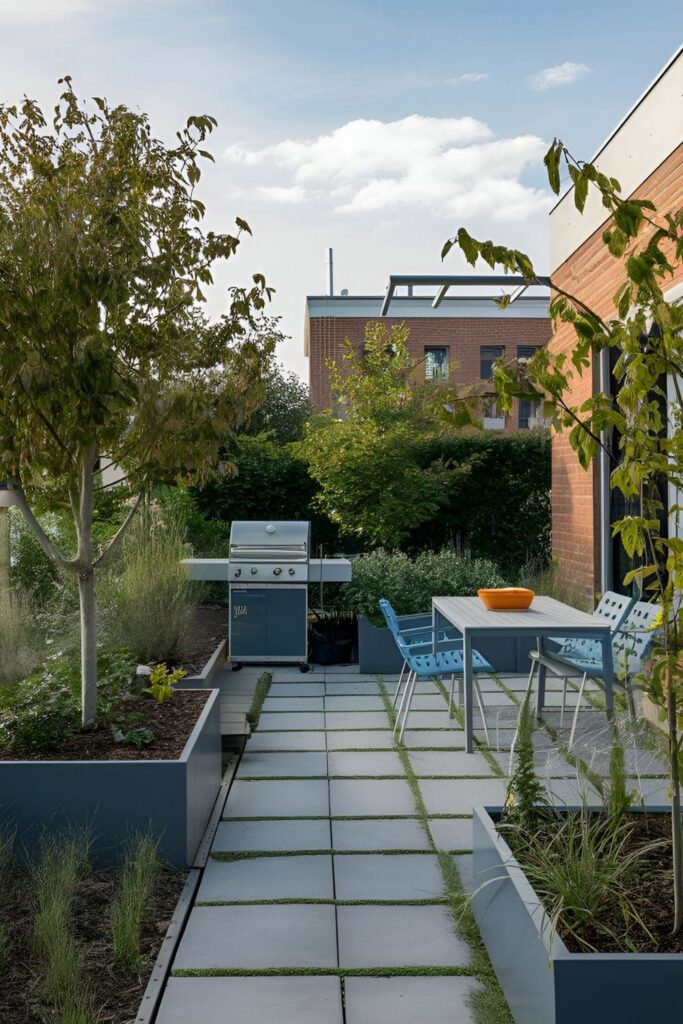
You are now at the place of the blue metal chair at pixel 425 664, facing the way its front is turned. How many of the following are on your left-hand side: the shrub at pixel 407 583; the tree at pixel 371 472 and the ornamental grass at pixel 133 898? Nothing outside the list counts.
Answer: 2

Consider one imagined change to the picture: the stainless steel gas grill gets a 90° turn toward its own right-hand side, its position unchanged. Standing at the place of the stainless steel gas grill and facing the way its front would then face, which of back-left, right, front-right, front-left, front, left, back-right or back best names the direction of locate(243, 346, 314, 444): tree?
right

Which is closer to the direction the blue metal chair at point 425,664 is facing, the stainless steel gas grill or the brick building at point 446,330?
the brick building

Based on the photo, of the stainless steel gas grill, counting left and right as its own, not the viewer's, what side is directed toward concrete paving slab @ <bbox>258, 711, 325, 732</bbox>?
front

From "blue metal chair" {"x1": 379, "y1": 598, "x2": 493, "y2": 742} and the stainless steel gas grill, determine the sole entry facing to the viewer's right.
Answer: the blue metal chair

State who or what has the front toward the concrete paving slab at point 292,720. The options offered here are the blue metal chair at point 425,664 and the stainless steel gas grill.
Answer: the stainless steel gas grill

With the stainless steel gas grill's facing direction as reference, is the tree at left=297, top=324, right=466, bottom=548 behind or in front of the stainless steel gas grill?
behind

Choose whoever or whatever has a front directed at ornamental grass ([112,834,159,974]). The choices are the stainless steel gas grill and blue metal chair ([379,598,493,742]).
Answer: the stainless steel gas grill

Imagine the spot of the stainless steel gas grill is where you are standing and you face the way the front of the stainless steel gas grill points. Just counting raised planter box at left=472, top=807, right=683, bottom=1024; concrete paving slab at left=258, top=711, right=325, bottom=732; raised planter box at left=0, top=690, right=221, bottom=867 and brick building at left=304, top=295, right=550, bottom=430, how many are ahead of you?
3

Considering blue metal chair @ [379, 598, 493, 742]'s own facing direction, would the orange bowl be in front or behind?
in front

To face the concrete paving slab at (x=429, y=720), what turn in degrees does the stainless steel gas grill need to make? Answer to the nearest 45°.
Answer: approximately 45° to its left

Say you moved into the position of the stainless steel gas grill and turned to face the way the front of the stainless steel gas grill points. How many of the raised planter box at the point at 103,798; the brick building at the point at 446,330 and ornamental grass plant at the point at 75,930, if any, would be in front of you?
2

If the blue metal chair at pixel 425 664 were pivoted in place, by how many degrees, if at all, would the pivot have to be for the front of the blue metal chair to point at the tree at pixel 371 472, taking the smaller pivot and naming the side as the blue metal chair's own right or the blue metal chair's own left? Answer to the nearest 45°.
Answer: approximately 90° to the blue metal chair's own left

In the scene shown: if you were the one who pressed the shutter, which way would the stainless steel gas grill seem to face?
facing the viewer

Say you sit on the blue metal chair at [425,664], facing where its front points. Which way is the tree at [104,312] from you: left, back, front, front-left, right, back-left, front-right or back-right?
back-right

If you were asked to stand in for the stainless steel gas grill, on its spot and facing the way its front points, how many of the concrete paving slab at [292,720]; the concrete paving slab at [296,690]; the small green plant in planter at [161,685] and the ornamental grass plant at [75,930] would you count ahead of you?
4

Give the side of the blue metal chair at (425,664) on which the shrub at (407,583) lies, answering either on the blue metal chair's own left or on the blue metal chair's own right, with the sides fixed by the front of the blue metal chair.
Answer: on the blue metal chair's own left

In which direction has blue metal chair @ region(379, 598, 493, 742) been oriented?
to the viewer's right

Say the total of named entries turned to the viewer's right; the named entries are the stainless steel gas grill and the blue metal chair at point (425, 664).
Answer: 1

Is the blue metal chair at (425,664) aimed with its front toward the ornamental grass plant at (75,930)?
no

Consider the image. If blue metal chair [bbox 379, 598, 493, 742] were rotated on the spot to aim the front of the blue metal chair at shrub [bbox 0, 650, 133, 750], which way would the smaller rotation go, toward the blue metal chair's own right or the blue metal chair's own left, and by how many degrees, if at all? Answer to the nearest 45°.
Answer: approximately 135° to the blue metal chair's own right

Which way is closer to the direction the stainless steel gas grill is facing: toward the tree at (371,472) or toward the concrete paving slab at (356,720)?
the concrete paving slab
